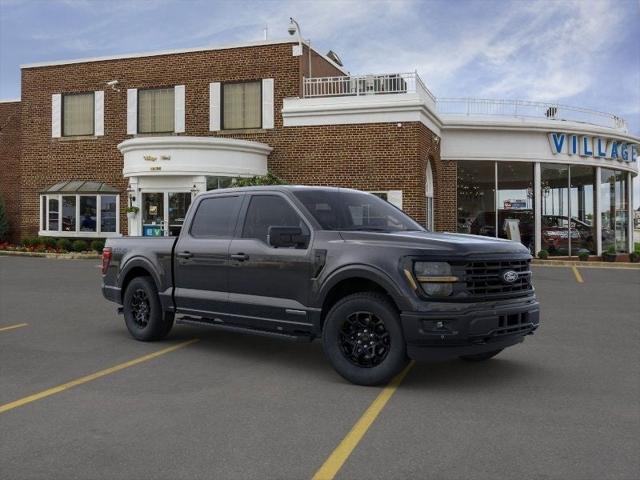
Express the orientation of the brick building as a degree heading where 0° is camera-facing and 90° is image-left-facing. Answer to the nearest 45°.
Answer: approximately 0°

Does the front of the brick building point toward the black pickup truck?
yes

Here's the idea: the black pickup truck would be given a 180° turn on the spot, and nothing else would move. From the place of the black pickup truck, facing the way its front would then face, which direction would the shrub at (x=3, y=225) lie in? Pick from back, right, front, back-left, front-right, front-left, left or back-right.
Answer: front

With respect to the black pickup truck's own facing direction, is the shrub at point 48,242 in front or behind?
behind

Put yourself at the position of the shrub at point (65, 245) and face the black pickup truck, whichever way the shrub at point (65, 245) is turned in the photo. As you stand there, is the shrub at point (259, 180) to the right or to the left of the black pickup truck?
left

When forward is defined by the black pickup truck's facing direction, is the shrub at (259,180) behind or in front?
behind

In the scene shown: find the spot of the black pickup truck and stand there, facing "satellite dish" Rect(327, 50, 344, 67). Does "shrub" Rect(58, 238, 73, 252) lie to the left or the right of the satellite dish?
left

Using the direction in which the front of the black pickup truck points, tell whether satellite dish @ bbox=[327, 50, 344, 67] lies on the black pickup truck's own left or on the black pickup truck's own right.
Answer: on the black pickup truck's own left

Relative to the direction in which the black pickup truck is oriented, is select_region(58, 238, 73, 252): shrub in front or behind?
behind

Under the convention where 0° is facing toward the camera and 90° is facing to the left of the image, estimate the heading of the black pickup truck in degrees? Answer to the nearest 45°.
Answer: approximately 315°
